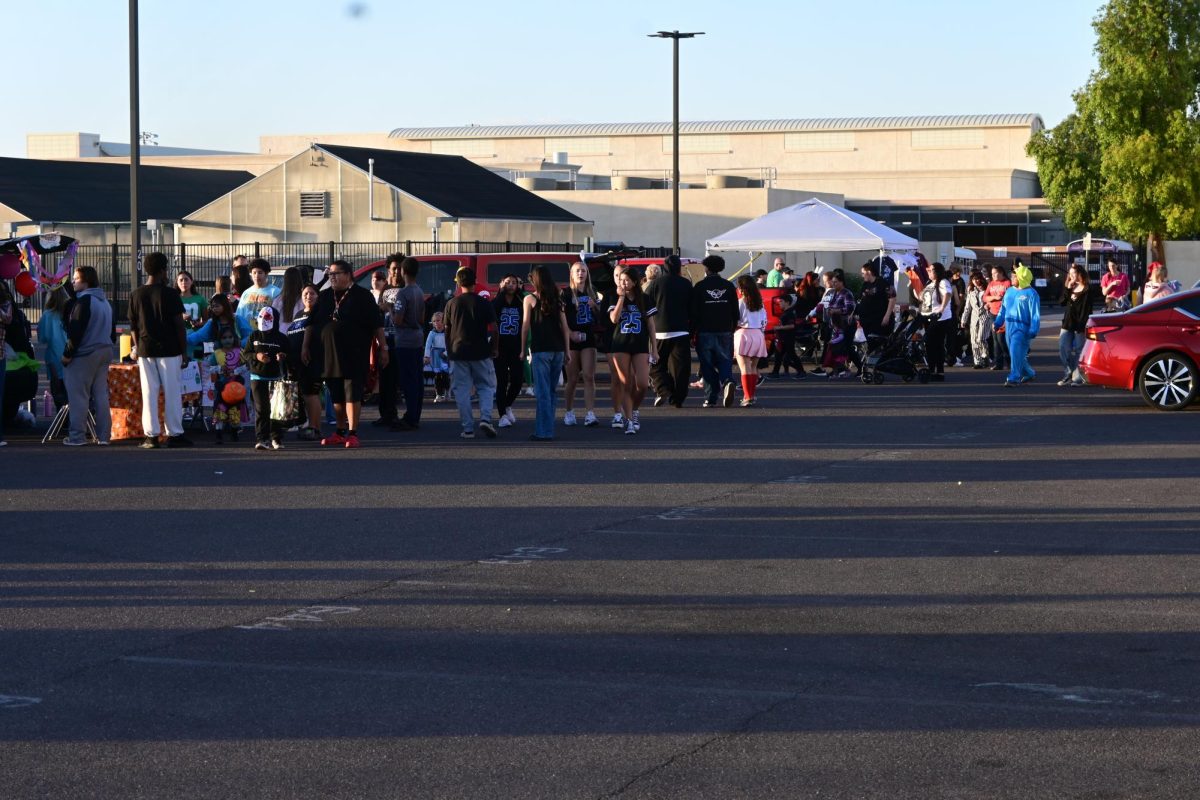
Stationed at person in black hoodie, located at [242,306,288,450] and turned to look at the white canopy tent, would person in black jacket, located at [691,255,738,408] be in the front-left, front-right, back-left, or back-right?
front-right

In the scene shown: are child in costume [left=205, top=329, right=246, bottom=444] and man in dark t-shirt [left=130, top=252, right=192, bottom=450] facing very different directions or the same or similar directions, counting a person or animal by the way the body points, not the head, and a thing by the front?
very different directions

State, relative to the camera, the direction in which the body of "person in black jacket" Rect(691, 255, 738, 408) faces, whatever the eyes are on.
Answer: away from the camera

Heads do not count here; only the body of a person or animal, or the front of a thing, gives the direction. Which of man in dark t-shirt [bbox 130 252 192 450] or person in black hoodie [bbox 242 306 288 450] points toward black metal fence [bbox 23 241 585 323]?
the man in dark t-shirt

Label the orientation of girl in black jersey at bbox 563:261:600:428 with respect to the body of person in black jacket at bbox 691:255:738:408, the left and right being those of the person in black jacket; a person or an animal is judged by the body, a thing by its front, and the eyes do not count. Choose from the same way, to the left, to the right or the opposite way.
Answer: the opposite way

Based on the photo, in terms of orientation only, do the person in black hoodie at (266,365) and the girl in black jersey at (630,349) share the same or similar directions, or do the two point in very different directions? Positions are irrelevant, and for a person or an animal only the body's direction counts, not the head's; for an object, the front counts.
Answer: same or similar directions

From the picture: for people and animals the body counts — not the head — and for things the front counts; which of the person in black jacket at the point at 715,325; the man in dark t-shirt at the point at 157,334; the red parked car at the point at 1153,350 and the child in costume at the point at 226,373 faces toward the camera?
the child in costume

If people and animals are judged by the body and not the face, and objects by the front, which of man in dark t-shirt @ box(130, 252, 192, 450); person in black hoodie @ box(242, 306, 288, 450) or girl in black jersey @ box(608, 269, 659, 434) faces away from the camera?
the man in dark t-shirt

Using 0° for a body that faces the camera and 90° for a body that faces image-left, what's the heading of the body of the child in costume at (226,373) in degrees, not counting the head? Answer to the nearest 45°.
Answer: approximately 0°

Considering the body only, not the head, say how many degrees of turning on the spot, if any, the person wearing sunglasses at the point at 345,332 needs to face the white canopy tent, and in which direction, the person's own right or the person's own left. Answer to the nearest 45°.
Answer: approximately 180°

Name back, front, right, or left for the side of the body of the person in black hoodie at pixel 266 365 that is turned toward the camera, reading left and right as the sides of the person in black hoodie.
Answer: front

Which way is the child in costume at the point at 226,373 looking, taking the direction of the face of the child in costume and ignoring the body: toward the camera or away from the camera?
toward the camera

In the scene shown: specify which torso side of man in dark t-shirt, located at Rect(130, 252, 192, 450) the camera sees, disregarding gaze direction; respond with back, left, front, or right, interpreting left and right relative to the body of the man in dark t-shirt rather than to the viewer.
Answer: back

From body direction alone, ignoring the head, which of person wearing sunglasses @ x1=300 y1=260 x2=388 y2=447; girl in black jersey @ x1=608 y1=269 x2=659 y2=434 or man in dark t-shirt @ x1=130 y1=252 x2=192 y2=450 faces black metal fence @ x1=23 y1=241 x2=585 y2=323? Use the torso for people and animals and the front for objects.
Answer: the man in dark t-shirt

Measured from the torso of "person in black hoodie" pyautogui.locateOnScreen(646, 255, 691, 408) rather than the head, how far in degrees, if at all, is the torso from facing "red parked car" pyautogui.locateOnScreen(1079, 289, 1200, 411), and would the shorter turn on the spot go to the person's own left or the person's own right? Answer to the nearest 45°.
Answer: approximately 90° to the person's own right
